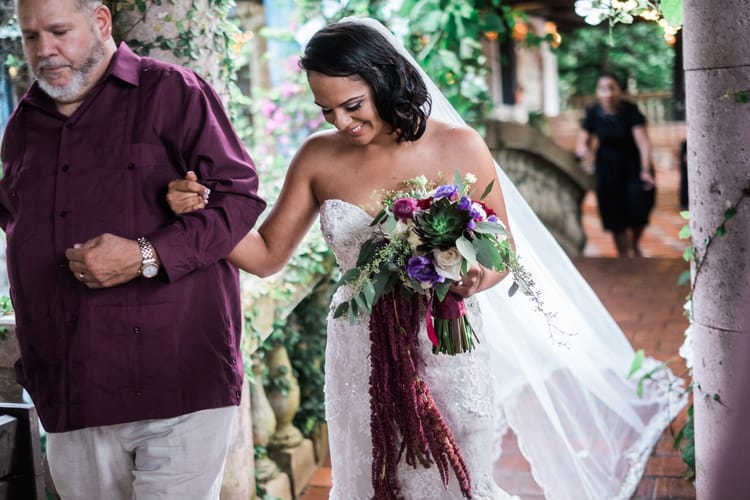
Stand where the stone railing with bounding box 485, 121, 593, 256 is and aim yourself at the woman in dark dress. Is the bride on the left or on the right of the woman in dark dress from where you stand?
right

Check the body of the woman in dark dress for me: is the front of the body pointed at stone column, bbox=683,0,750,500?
yes

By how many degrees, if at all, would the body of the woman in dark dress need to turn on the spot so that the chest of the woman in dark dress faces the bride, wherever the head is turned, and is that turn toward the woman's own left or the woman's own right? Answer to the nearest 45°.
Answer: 0° — they already face them

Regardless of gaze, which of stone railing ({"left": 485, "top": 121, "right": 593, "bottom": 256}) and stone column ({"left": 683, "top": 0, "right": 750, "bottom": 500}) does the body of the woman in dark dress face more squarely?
the stone column

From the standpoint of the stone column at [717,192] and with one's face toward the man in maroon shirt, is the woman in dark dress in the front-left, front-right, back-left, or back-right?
back-right

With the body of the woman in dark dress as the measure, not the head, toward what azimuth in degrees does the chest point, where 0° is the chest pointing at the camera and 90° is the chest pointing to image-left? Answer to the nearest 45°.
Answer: approximately 0°

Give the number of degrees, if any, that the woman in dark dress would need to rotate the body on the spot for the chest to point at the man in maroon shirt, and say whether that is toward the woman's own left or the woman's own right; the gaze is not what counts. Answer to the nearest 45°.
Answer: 0° — they already face them
